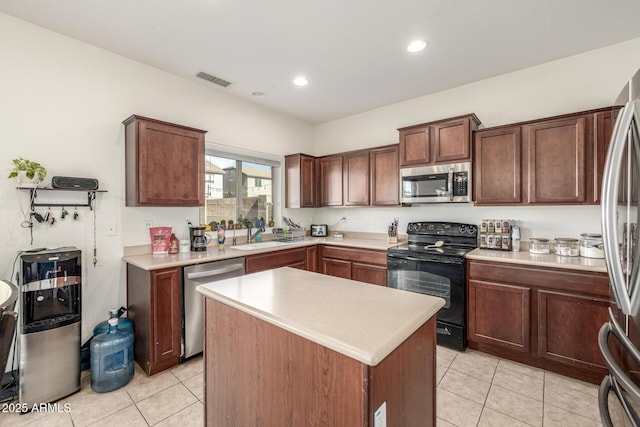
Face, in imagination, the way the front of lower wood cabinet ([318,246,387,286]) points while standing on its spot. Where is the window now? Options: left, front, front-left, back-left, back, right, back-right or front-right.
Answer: front-right

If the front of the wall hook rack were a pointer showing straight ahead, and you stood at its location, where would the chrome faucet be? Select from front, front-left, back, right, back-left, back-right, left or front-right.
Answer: left

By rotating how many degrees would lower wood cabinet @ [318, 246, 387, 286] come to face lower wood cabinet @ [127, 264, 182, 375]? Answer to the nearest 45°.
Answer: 0° — it already faces it

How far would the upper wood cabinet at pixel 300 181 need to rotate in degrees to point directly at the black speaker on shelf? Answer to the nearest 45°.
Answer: approximately 90° to its right

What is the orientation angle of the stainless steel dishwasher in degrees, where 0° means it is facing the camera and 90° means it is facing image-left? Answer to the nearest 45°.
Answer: approximately 315°

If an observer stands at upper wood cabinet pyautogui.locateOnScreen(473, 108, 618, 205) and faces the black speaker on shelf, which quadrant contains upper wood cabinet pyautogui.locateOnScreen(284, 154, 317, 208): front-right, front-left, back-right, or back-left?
front-right

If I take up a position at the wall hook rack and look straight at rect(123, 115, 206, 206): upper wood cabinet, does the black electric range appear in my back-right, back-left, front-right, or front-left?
front-right

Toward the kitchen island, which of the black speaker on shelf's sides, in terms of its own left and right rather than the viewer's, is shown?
front

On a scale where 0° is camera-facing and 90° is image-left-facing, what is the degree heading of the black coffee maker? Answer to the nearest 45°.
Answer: approximately 315°

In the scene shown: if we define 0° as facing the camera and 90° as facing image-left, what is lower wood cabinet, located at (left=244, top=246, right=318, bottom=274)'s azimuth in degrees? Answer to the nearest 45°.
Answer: approximately 315°
